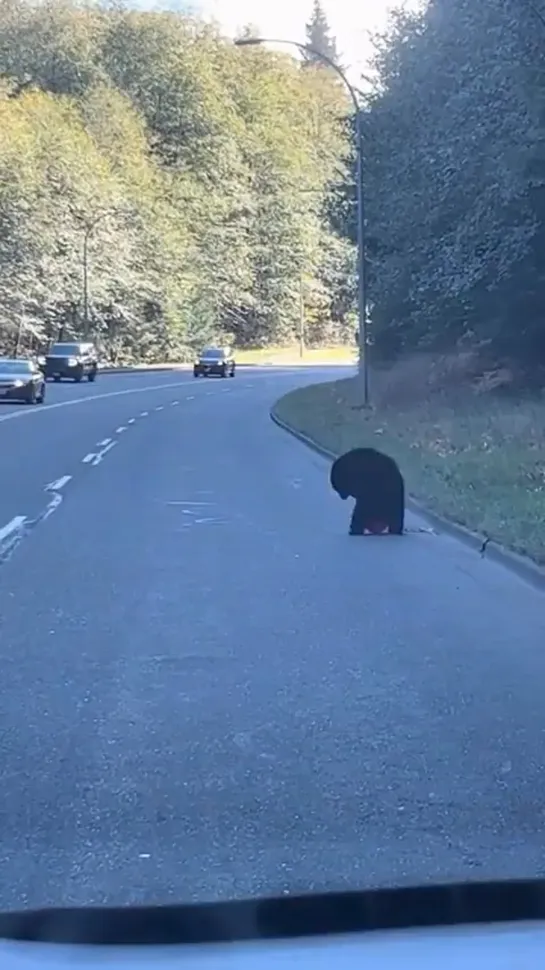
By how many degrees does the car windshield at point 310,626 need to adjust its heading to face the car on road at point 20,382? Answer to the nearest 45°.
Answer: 0° — it already faces it

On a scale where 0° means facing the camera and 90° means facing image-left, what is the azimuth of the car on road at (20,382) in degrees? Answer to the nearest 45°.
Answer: approximately 45°

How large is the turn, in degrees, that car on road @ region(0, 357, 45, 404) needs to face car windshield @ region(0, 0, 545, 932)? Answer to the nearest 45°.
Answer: approximately 45° to its left

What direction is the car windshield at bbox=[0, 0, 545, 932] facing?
away from the camera

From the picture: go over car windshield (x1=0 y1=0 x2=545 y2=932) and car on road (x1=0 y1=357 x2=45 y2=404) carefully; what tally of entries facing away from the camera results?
1

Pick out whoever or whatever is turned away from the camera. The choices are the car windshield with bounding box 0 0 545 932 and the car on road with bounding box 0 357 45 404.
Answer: the car windshield
